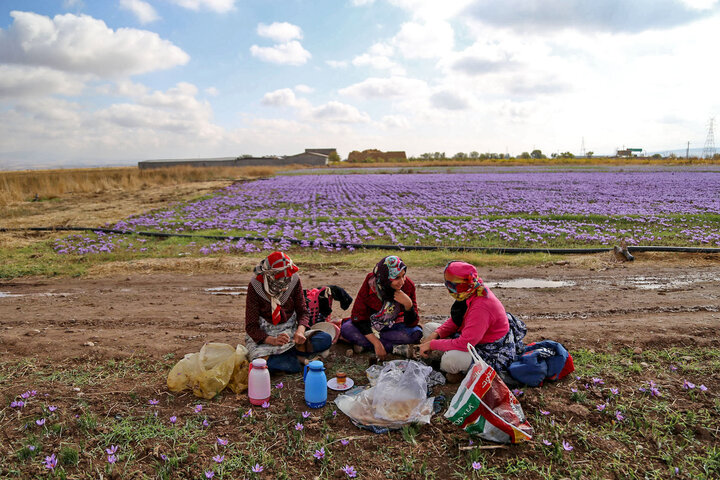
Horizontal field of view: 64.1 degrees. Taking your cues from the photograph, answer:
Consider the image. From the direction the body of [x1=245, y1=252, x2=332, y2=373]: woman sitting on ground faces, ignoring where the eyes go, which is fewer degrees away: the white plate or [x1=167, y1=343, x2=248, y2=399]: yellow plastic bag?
the white plate

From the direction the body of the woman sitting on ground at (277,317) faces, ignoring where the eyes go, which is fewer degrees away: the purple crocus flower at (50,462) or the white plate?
the white plate

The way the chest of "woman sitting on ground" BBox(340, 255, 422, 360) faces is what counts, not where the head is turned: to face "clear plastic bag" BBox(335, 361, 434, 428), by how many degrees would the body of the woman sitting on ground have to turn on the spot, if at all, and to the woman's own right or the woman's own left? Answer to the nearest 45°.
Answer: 0° — they already face it

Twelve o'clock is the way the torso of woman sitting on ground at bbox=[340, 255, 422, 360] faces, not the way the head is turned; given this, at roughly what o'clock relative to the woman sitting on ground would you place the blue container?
The blue container is roughly at 1 o'clock from the woman sitting on ground.

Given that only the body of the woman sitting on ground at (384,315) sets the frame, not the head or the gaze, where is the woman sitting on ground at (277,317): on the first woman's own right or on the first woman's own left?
on the first woman's own right

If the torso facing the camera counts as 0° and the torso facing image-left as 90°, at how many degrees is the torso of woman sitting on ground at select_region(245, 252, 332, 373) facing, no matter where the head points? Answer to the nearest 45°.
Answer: approximately 315°

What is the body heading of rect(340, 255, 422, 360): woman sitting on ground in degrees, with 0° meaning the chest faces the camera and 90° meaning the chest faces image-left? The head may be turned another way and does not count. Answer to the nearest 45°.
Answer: approximately 0°
